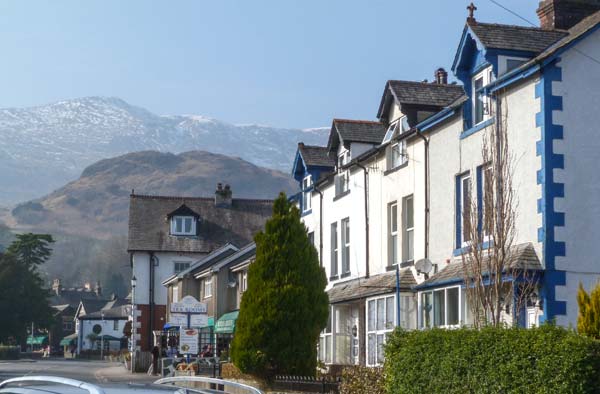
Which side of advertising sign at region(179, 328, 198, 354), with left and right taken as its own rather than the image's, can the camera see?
front

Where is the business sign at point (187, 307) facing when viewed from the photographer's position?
facing the viewer

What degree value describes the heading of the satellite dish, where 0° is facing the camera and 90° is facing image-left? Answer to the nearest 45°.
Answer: approximately 45°

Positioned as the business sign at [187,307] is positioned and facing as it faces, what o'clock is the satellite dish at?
The satellite dish is roughly at 11 o'clock from the business sign.

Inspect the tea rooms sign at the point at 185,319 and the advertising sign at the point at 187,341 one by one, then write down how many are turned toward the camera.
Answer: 2

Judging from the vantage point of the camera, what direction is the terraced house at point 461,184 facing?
facing the viewer and to the left of the viewer

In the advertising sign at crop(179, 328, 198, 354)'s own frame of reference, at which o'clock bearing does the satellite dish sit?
The satellite dish is roughly at 11 o'clock from the advertising sign.

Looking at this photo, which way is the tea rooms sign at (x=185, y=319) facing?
toward the camera

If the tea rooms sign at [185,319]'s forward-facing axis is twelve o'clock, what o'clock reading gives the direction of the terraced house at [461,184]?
The terraced house is roughly at 11 o'clock from the tea rooms sign.

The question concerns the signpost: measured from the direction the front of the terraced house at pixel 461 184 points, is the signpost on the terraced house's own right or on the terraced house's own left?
on the terraced house's own right
